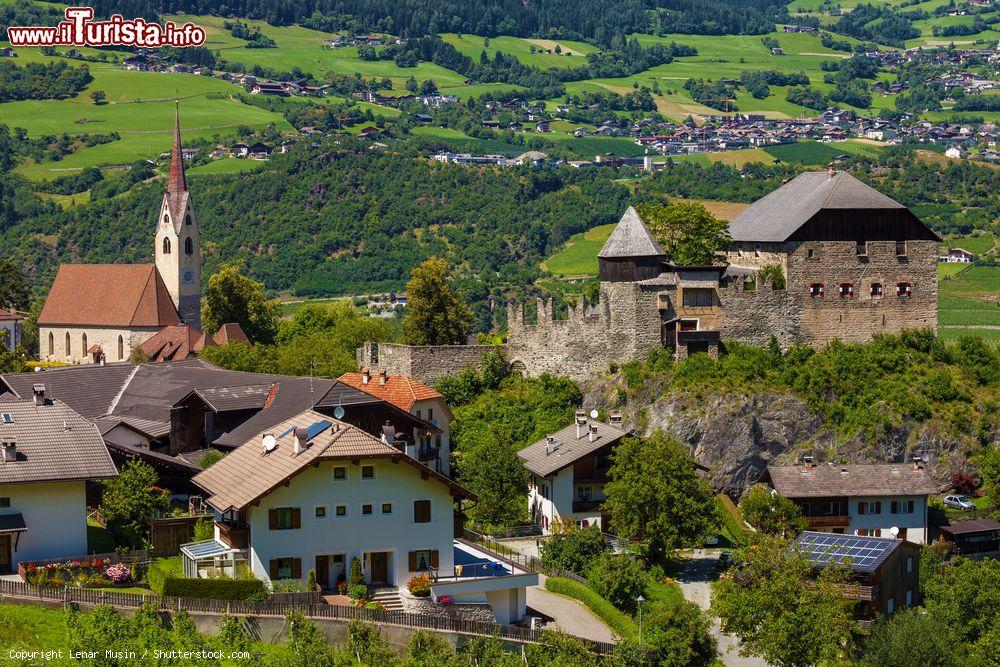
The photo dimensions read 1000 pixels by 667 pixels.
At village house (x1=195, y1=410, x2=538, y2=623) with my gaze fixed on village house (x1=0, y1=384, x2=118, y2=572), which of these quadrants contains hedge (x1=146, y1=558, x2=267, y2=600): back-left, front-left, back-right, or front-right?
front-left

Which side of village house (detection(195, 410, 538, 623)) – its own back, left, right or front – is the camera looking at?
front

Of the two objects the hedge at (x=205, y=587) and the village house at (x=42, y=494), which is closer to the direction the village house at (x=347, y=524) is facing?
the hedge

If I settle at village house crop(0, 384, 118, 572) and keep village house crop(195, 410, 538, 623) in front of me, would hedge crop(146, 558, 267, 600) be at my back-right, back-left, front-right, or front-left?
front-right

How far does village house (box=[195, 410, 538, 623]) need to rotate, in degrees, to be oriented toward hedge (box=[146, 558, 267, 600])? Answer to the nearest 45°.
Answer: approximately 45° to its right

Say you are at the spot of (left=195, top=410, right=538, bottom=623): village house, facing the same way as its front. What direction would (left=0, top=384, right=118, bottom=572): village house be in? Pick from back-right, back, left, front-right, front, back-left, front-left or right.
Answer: right
